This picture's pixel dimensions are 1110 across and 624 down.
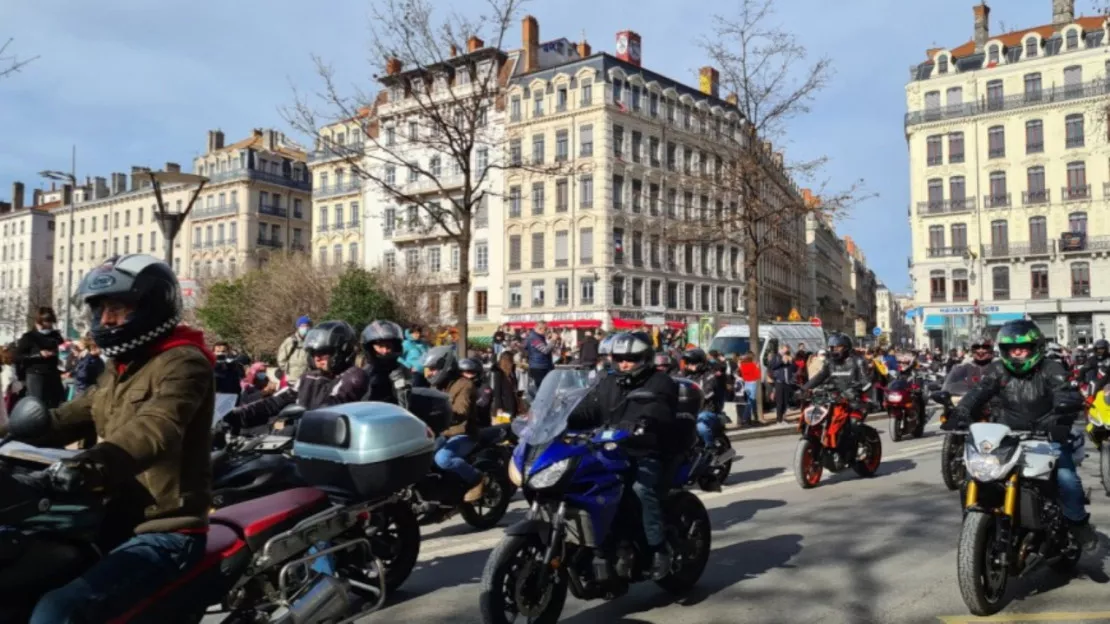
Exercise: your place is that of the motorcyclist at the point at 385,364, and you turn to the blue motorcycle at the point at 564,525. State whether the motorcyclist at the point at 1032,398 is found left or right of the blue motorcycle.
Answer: left

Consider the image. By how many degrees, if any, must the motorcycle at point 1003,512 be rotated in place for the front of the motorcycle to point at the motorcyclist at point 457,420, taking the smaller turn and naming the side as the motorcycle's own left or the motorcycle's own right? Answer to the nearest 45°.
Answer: approximately 45° to the motorcycle's own right

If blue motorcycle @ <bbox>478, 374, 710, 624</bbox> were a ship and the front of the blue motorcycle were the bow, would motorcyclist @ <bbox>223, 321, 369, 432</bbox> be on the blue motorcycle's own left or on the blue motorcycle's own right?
on the blue motorcycle's own right

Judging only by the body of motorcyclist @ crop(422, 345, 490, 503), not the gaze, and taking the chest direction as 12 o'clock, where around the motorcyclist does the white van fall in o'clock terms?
The white van is roughly at 4 o'clock from the motorcyclist.

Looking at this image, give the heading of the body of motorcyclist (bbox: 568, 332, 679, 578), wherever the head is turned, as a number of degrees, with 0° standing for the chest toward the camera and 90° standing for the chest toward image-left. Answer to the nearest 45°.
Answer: approximately 45°

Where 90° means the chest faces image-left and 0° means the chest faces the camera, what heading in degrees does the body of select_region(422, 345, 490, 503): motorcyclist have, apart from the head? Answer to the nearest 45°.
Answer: approximately 90°

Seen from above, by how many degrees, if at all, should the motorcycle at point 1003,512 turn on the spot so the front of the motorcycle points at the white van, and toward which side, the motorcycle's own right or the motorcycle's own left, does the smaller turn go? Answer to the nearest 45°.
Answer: approximately 135° to the motorcycle's own right

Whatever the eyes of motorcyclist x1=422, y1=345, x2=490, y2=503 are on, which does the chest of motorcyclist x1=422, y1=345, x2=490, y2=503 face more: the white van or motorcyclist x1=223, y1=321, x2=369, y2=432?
the motorcyclist
